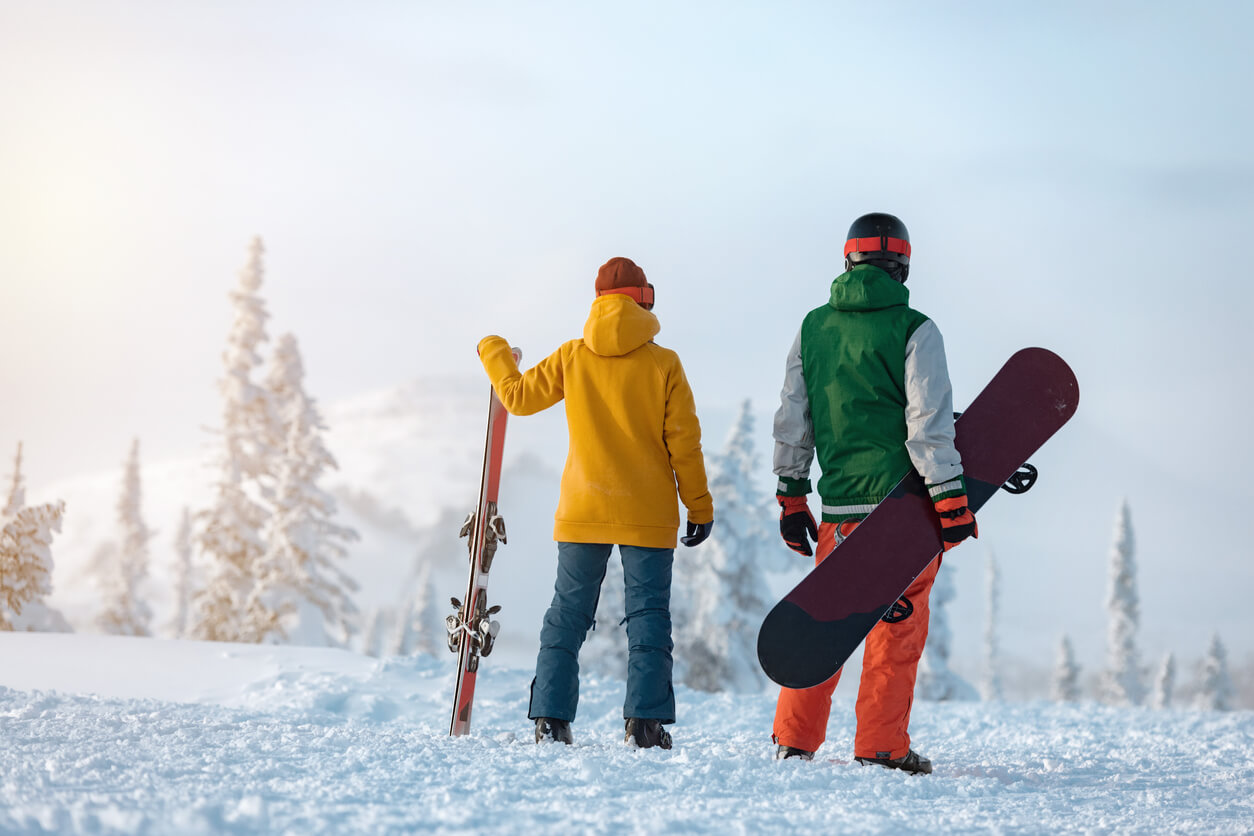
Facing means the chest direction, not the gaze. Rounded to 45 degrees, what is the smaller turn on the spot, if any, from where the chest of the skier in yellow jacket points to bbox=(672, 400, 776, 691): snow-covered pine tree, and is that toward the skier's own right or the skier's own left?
0° — they already face it

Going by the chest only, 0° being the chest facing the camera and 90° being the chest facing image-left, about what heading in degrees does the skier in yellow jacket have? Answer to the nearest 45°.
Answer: approximately 180°

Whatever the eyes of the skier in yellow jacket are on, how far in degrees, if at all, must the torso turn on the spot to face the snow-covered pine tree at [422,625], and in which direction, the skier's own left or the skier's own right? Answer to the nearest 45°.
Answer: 0° — they already face it
